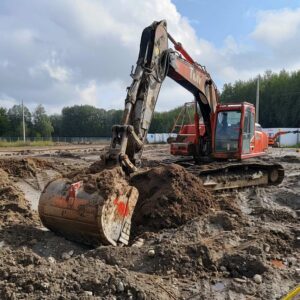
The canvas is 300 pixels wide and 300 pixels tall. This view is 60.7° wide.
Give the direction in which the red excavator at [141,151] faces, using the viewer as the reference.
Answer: facing the viewer and to the left of the viewer

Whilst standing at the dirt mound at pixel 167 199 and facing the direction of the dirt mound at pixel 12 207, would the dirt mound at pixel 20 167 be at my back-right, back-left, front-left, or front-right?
front-right

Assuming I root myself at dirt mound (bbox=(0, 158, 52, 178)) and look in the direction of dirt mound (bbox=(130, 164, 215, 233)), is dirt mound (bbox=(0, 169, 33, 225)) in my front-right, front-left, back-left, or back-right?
front-right

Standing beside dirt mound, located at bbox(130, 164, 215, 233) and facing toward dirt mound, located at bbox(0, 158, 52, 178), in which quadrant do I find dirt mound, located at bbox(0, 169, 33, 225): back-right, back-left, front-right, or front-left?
front-left

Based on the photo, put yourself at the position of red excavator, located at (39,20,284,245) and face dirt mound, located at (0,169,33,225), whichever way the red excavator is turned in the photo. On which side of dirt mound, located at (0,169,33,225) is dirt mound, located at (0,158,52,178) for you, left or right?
right
